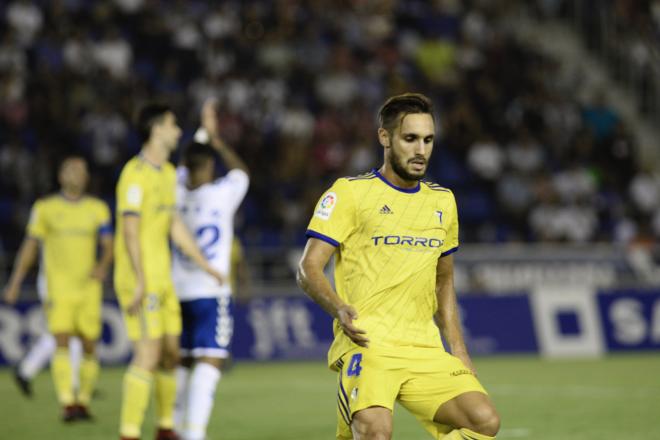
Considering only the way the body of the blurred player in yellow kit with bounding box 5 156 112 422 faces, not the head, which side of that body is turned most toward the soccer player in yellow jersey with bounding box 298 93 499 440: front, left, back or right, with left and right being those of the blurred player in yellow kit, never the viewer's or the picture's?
front

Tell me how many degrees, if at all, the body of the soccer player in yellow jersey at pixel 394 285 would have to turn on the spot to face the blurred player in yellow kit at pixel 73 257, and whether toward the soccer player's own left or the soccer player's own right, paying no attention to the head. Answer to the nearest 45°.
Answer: approximately 180°

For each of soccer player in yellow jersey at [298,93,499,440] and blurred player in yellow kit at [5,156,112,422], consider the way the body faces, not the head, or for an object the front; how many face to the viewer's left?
0

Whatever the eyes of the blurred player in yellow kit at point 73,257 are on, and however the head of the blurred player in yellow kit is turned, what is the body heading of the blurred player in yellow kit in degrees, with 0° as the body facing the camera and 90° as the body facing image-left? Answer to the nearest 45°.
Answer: approximately 0°

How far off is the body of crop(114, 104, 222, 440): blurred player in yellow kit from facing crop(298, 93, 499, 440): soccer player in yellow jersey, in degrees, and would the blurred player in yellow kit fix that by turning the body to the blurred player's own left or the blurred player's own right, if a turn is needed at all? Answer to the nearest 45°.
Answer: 0° — they already face them

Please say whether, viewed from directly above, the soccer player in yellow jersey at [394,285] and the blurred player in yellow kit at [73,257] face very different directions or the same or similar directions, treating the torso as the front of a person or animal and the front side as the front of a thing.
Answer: same or similar directions

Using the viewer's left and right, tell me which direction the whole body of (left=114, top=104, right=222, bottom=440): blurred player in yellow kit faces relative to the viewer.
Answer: facing the viewer and to the right of the viewer

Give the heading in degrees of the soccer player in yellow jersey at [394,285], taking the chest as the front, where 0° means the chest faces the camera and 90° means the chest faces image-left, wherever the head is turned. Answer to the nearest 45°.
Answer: approximately 315°

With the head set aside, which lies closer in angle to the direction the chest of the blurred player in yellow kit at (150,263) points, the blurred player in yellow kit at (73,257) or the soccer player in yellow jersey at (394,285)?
the soccer player in yellow jersey

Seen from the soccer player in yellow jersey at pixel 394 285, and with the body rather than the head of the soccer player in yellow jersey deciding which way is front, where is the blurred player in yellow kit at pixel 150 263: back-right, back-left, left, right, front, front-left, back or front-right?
back

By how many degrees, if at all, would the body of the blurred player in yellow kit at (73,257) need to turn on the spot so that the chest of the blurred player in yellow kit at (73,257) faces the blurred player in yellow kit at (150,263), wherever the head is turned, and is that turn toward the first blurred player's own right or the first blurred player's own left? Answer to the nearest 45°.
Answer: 0° — they already face them
